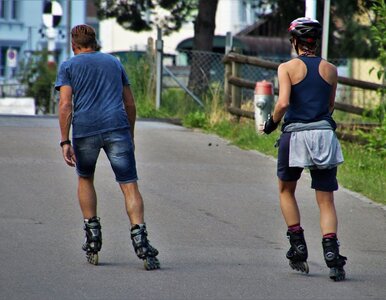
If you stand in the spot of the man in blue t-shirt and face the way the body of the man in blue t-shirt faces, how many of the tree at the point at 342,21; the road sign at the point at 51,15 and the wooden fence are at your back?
0

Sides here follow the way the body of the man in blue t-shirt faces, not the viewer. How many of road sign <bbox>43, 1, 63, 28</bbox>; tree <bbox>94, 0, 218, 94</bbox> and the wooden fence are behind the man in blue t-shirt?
0

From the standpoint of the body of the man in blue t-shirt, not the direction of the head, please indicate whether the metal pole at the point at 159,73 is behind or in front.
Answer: in front

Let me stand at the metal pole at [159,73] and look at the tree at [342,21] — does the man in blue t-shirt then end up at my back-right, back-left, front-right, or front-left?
back-right

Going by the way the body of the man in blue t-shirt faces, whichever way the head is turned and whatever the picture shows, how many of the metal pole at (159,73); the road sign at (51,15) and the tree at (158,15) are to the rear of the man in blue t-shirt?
0

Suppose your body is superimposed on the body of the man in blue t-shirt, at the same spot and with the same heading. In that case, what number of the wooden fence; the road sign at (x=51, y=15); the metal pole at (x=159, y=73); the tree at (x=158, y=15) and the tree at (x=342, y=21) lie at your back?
0

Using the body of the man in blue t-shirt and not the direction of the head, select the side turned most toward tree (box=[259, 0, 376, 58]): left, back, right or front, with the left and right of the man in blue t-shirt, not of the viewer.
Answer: front

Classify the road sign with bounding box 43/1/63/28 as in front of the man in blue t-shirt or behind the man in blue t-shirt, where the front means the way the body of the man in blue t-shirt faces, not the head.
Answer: in front

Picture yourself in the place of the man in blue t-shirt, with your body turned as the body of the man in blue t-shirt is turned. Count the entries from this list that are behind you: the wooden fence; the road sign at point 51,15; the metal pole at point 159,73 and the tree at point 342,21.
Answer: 0

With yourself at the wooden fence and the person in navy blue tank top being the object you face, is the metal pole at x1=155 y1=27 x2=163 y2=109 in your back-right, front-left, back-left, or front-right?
back-right

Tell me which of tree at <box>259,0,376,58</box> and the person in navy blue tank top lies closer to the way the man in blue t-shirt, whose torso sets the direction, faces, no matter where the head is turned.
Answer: the tree

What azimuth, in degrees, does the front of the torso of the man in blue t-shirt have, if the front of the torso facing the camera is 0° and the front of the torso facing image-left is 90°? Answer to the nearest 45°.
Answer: approximately 180°

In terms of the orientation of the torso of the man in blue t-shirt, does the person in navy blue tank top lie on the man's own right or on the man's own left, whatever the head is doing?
on the man's own right
